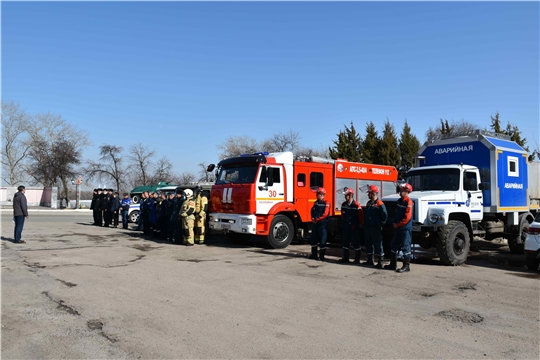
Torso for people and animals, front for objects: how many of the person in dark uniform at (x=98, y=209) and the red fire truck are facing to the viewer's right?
0

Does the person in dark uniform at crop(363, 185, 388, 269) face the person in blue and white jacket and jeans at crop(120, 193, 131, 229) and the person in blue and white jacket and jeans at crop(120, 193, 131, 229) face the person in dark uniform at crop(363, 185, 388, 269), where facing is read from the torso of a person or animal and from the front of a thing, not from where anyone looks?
no

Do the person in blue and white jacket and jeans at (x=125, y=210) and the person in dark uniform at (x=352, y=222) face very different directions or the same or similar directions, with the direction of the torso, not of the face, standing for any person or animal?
same or similar directions

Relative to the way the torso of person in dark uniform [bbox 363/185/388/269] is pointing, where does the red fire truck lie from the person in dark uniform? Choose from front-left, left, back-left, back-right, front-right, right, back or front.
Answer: right

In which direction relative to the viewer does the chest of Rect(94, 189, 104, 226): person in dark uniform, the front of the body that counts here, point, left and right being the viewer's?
facing the viewer and to the left of the viewer

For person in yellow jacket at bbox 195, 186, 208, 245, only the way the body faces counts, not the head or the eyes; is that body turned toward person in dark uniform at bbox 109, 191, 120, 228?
no

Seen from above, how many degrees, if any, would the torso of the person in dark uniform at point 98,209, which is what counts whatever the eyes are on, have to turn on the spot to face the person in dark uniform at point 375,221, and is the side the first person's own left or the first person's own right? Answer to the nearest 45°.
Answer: approximately 45° to the first person's own left

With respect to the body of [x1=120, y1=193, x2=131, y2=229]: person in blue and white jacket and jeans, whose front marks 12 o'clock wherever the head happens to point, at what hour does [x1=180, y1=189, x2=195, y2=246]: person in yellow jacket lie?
The person in yellow jacket is roughly at 10 o'clock from the person in blue and white jacket and jeans.

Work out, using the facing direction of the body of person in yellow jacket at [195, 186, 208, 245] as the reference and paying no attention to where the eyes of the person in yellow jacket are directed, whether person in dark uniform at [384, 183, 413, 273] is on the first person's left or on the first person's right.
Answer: on the first person's left

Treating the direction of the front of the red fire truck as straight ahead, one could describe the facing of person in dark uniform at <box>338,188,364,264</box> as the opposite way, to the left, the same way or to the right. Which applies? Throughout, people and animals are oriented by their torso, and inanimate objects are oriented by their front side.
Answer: the same way

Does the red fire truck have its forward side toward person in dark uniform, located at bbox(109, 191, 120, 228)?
no

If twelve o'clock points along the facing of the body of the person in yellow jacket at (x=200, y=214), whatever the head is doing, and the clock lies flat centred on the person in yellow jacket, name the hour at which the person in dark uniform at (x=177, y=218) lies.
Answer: The person in dark uniform is roughly at 2 o'clock from the person in yellow jacket.

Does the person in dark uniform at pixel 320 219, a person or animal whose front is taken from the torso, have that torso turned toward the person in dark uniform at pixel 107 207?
no

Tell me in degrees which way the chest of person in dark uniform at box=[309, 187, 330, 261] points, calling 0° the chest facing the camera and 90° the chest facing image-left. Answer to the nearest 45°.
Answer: approximately 45°

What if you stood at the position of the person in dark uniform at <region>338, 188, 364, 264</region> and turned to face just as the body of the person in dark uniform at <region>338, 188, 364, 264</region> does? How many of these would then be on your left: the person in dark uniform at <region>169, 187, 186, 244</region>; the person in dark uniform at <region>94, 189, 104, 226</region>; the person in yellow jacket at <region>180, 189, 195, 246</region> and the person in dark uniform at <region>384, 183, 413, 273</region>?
1

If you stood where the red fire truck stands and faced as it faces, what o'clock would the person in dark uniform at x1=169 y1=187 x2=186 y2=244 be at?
The person in dark uniform is roughly at 2 o'clock from the red fire truck.

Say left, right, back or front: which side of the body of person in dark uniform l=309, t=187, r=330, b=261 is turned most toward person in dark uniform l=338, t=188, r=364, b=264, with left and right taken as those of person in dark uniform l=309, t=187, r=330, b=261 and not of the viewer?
left

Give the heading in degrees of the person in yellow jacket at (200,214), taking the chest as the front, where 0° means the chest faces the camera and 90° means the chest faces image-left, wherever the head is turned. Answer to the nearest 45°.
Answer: approximately 45°

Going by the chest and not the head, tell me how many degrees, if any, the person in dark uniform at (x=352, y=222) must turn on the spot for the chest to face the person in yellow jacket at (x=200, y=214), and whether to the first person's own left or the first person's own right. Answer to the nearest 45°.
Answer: approximately 90° to the first person's own right

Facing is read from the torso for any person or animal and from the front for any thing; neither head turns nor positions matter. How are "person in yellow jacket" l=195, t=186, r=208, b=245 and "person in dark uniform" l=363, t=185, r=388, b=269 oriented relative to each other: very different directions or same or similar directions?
same or similar directions
